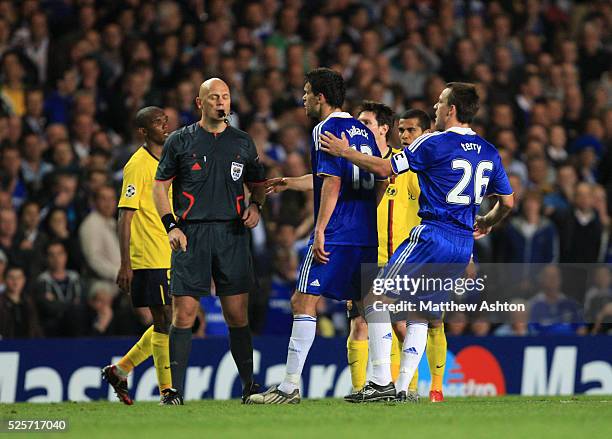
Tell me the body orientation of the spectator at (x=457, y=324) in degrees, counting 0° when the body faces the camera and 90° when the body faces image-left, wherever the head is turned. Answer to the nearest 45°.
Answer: approximately 0°

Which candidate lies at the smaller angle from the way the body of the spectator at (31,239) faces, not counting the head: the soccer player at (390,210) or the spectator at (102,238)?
the soccer player

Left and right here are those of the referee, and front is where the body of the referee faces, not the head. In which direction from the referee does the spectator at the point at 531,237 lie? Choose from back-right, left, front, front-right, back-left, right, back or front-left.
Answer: back-left

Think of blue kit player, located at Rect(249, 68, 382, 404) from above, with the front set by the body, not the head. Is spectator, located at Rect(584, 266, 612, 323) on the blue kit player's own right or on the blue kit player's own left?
on the blue kit player's own right

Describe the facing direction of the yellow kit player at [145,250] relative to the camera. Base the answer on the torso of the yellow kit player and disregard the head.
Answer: to the viewer's right

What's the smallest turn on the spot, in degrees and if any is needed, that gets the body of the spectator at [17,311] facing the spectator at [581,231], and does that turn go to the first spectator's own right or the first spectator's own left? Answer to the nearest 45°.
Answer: approximately 90° to the first spectator's own left
